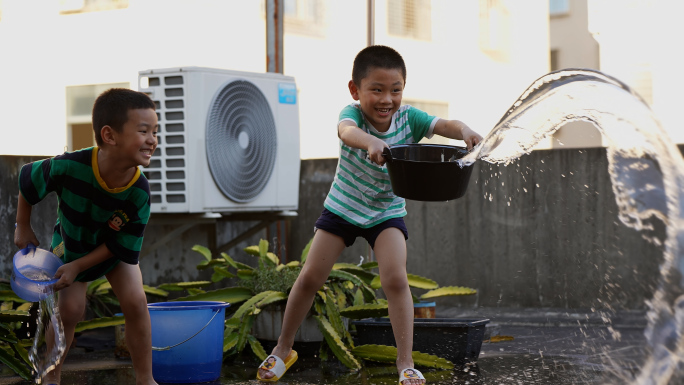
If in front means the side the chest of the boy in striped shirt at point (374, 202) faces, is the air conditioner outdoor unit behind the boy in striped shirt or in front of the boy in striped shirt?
behind

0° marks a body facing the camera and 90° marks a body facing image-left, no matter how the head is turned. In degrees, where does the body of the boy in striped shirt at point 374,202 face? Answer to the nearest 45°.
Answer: approximately 315°

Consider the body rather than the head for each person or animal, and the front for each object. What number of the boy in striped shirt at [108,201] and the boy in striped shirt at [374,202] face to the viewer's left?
0

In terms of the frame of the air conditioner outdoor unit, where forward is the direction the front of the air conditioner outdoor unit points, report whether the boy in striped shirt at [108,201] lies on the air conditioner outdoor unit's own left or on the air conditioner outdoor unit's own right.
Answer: on the air conditioner outdoor unit's own right

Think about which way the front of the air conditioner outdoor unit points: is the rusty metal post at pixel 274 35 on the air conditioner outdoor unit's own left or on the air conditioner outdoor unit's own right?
on the air conditioner outdoor unit's own left

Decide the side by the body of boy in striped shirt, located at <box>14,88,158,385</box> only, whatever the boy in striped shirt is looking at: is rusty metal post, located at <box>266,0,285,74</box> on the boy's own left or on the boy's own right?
on the boy's own left
